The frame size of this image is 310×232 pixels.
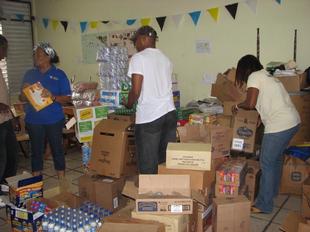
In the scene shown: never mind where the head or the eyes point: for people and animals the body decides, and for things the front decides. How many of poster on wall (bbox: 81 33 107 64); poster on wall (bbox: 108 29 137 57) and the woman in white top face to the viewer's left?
1

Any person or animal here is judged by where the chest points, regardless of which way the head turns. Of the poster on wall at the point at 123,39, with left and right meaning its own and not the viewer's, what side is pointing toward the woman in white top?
left

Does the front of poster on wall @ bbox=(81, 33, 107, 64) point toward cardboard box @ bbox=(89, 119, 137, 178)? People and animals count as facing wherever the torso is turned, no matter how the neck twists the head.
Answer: yes

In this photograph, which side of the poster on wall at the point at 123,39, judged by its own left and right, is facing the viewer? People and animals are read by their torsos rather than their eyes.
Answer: front

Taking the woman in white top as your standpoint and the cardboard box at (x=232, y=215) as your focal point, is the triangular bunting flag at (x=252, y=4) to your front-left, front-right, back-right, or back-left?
back-right

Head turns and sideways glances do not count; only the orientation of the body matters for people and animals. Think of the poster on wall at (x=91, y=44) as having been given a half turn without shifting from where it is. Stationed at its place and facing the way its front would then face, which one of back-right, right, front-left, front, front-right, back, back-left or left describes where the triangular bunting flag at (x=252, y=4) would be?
back-right

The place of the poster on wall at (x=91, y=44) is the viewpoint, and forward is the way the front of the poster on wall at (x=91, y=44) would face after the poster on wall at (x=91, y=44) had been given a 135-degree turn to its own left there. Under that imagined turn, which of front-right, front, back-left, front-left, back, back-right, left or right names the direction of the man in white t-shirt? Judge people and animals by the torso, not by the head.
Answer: back-right

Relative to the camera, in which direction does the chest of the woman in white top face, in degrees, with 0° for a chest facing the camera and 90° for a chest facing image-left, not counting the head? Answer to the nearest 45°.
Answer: approximately 90°

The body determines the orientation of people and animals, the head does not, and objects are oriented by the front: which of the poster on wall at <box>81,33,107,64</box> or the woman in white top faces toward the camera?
the poster on wall

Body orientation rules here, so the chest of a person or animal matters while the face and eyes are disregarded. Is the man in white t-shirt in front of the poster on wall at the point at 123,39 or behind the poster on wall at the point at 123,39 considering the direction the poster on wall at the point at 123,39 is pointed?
in front

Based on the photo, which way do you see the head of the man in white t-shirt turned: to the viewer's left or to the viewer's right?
to the viewer's left
